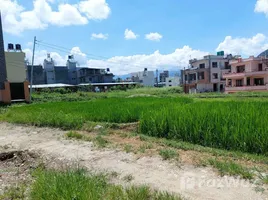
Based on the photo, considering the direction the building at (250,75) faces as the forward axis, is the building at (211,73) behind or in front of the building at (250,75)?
behind

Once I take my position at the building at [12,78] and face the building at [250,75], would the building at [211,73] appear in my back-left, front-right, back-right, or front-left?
front-left

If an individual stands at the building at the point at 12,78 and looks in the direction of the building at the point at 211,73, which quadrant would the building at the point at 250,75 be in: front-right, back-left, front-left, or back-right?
front-right

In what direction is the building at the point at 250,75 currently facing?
toward the camera

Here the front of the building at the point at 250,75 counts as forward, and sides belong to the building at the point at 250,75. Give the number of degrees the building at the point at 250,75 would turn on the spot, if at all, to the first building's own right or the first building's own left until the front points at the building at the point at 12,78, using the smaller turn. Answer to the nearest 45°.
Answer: approximately 45° to the first building's own right
